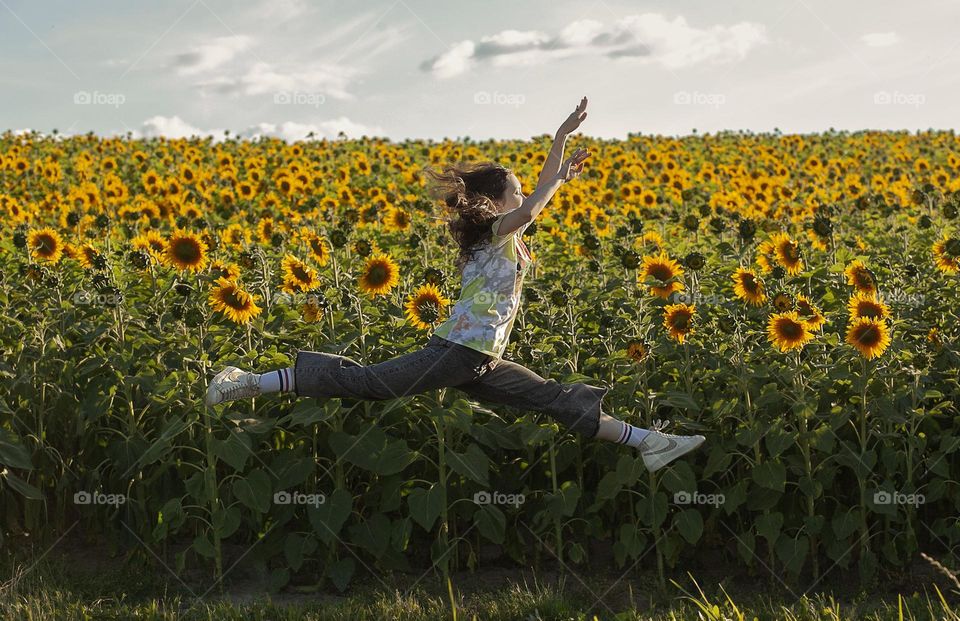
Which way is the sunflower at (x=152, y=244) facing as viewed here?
toward the camera

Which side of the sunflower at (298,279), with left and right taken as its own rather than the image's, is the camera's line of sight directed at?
front

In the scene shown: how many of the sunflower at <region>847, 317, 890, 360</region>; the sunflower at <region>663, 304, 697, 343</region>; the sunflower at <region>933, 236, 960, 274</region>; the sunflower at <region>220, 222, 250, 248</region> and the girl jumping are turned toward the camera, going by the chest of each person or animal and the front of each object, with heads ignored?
4

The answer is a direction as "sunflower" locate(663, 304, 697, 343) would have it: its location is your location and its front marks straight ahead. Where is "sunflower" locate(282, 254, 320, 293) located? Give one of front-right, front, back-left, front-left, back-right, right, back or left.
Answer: right

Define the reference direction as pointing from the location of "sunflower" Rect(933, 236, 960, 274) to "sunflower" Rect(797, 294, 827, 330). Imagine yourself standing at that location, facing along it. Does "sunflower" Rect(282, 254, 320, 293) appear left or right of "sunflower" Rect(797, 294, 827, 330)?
right

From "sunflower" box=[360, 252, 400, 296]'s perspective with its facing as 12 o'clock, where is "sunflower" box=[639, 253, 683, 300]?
"sunflower" box=[639, 253, 683, 300] is roughly at 9 o'clock from "sunflower" box=[360, 252, 400, 296].

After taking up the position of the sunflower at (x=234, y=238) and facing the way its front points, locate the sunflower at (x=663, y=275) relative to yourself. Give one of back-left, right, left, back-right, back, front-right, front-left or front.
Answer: front-left

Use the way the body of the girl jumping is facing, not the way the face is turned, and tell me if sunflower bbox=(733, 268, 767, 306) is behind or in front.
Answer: in front

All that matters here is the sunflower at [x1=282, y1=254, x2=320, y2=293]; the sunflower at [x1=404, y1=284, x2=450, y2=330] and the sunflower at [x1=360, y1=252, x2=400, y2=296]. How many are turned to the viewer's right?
0

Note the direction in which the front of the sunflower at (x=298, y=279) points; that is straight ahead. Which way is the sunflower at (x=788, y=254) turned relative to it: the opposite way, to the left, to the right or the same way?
the same way

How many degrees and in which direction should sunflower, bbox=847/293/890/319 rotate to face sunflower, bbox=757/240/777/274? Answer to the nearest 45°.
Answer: approximately 135° to its right

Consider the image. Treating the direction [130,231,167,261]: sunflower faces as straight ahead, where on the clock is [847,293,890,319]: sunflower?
[847,293,890,319]: sunflower is roughly at 10 o'clock from [130,231,167,261]: sunflower.

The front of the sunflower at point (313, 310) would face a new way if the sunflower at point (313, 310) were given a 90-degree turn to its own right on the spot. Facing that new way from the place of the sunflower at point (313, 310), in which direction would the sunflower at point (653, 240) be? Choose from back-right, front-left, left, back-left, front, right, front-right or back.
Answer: back-right

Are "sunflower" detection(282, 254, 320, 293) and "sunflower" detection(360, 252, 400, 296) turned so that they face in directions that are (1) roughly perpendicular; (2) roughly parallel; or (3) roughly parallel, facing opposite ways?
roughly parallel

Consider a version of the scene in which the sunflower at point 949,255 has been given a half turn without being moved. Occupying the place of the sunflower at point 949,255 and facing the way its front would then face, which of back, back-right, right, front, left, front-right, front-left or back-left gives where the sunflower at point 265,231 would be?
left

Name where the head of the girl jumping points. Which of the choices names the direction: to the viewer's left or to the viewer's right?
to the viewer's right

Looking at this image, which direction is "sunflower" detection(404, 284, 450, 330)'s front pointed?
toward the camera

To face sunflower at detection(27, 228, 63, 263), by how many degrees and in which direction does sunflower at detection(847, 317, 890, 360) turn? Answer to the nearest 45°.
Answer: approximately 90° to its right

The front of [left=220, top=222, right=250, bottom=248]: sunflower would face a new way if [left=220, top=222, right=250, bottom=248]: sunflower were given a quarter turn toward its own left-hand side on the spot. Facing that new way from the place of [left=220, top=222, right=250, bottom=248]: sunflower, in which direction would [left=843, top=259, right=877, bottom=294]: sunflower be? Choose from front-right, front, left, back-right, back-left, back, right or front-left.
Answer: front-right
